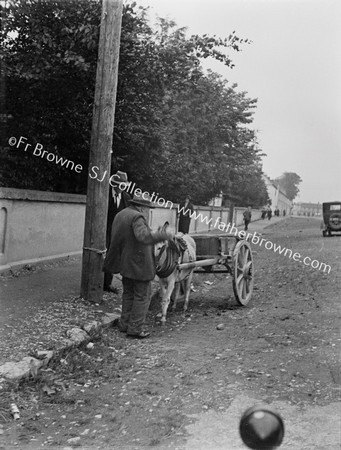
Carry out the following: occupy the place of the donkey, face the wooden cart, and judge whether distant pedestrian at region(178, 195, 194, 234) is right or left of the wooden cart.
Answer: left

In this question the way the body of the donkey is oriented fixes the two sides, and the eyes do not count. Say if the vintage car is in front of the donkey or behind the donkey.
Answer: behind

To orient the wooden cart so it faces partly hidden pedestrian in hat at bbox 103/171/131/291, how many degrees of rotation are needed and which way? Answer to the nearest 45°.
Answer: approximately 45° to its right

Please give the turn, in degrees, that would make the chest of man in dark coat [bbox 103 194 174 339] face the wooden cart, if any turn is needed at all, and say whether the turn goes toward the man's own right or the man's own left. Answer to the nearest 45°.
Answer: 0° — they already face it

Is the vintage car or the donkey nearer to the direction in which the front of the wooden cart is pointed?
the donkey

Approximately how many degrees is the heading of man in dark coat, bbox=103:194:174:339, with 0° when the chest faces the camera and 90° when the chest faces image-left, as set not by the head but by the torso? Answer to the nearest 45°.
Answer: approximately 225°

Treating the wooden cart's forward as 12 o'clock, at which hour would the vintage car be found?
The vintage car is roughly at 5 o'clock from the wooden cart.

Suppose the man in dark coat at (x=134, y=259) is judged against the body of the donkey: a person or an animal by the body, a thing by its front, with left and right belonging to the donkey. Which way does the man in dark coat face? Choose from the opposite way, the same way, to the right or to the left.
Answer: the opposite way

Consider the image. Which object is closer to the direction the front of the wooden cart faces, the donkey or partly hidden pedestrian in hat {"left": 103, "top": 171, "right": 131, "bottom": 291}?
the donkey

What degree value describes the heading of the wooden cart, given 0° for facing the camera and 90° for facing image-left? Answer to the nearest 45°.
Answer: approximately 45°

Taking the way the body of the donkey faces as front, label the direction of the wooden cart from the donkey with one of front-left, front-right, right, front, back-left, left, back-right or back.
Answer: back

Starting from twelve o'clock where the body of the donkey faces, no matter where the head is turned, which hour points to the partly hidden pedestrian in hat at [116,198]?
The partly hidden pedestrian in hat is roughly at 3 o'clock from the donkey.

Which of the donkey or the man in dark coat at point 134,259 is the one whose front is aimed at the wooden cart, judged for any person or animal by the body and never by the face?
the man in dark coat
